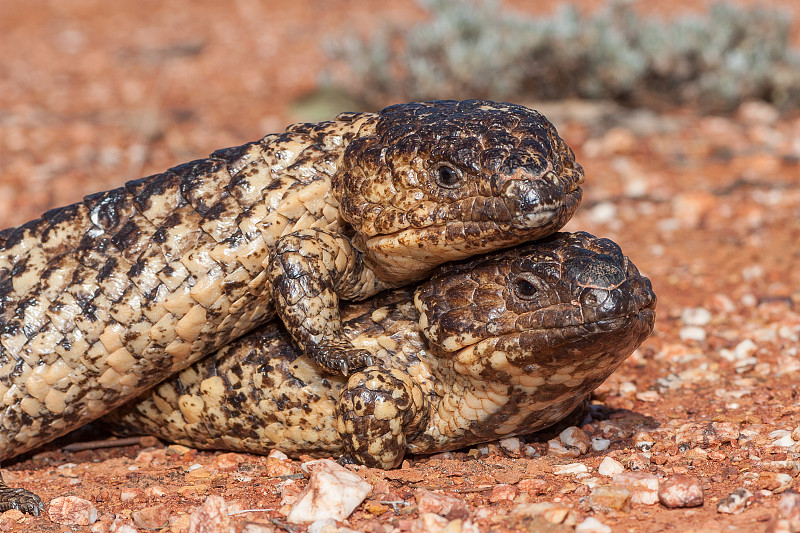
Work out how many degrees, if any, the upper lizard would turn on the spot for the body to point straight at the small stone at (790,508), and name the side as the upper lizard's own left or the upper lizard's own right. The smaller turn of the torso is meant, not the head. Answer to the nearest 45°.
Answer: approximately 45° to the upper lizard's own right

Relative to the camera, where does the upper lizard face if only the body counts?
to the viewer's right

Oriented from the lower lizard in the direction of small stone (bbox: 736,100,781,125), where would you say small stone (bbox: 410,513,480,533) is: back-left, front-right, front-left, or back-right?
back-right

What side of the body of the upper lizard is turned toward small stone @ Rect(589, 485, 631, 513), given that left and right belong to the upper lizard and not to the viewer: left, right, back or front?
front

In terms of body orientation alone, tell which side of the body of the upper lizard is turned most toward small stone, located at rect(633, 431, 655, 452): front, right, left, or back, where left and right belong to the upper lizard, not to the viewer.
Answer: front

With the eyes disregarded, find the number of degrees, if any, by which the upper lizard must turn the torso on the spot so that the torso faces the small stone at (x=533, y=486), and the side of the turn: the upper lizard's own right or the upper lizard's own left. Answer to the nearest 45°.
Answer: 0° — it already faces it

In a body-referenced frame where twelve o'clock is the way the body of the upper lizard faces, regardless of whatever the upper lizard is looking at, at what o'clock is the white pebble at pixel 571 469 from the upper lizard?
The white pebble is roughly at 12 o'clock from the upper lizard.

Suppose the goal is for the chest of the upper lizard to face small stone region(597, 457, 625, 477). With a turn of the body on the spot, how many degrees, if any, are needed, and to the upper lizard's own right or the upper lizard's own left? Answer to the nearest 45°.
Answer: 0° — it already faces it

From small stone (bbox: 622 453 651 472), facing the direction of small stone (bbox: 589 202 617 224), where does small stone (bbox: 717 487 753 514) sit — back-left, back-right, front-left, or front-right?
back-right

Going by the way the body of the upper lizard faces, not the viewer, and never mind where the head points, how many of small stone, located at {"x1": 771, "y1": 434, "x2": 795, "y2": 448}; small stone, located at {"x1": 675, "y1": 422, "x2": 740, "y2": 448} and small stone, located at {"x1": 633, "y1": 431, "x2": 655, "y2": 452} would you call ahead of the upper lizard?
3

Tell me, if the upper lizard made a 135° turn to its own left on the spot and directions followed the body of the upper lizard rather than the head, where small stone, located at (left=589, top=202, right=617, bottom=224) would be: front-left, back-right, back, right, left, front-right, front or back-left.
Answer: right
